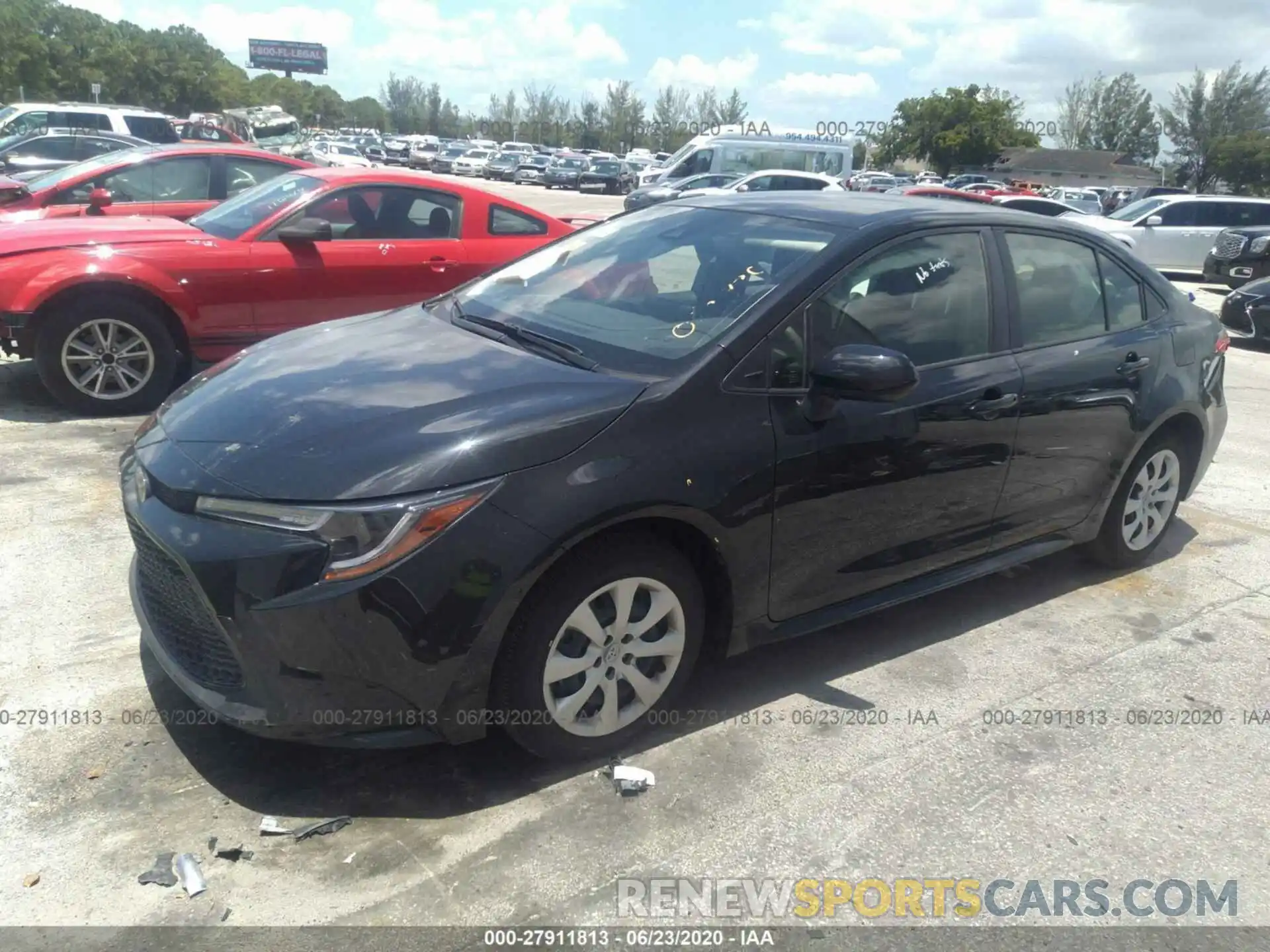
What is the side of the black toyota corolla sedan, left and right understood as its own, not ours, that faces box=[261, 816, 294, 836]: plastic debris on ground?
front

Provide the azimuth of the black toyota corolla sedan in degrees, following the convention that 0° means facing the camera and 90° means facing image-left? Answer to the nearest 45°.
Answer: approximately 45°

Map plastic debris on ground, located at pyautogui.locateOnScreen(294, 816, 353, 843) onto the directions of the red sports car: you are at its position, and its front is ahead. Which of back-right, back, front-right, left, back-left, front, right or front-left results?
left

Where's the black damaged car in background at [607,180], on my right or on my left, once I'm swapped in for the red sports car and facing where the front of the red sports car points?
on my right

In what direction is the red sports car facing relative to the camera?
to the viewer's left

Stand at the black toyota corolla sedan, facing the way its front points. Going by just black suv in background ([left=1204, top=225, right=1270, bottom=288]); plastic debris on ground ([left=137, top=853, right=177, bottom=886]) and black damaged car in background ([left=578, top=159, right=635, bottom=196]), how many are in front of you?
1

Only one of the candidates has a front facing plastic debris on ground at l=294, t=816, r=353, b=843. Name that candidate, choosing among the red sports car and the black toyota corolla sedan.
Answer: the black toyota corolla sedan

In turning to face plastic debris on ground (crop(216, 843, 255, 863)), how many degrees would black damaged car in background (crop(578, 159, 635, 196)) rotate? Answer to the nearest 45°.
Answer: approximately 45° to its left

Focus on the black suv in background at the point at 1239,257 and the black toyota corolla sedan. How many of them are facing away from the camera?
0

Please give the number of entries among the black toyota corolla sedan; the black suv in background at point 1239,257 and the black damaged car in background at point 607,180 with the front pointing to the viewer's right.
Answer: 0

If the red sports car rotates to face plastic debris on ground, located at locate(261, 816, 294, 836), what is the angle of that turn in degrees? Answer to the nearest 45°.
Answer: approximately 90° to its left

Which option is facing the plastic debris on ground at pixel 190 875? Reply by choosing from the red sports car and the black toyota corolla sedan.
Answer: the black toyota corolla sedan

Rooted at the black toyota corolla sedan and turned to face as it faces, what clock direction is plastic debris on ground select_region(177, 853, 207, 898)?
The plastic debris on ground is roughly at 12 o'clock from the black toyota corolla sedan.

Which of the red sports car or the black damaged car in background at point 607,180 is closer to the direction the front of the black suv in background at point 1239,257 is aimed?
the red sports car

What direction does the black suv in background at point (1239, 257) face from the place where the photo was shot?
facing the viewer and to the left of the viewer
